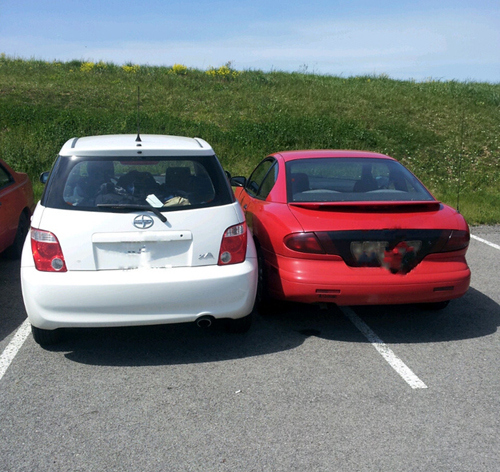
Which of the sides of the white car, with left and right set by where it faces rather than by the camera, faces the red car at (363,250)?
right

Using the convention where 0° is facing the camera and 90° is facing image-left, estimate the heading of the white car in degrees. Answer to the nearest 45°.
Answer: approximately 180°
